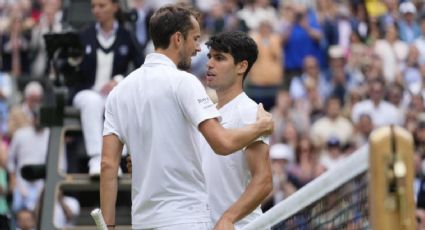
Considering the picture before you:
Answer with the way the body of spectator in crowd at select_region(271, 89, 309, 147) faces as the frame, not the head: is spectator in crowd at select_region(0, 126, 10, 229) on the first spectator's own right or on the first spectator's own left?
on the first spectator's own right

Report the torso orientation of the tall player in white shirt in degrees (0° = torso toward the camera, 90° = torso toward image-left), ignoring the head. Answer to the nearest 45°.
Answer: approximately 225°

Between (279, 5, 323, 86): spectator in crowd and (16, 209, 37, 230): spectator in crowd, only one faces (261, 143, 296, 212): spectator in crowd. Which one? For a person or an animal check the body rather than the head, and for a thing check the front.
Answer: (279, 5, 323, 86): spectator in crowd

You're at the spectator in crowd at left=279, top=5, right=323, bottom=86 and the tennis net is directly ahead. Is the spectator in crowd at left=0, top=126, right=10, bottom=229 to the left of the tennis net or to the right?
right

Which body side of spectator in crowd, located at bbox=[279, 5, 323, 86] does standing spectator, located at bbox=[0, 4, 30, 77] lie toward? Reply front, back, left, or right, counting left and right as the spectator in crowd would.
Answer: right

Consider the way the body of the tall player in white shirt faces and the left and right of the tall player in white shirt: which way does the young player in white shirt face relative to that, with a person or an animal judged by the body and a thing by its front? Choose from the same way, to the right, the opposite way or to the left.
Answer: the opposite way
